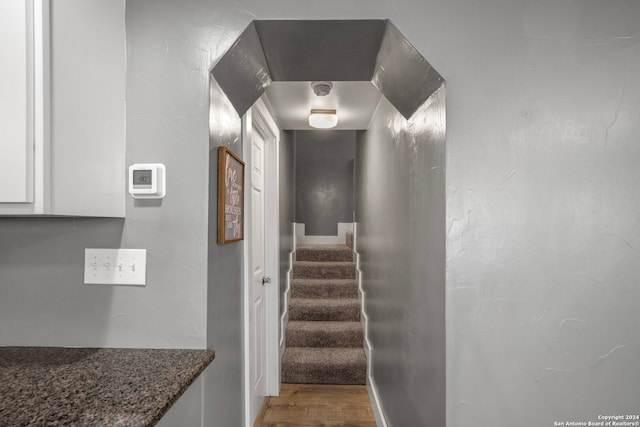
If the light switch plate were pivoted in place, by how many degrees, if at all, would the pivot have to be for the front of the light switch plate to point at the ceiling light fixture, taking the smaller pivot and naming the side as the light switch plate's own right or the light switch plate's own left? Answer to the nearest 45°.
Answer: approximately 135° to the light switch plate's own left

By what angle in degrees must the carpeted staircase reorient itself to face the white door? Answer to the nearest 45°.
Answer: approximately 45° to its right

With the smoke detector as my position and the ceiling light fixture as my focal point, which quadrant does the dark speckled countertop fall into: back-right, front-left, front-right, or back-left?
back-left

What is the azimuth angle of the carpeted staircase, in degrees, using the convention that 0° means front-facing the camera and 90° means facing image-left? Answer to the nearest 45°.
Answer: approximately 0°

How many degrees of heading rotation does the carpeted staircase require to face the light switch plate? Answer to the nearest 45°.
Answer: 0° — it already faces it

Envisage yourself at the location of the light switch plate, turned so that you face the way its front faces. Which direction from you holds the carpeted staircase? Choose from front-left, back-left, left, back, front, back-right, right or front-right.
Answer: back-left

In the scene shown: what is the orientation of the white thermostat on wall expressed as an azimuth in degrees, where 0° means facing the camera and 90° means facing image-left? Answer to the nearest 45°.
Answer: approximately 0°
